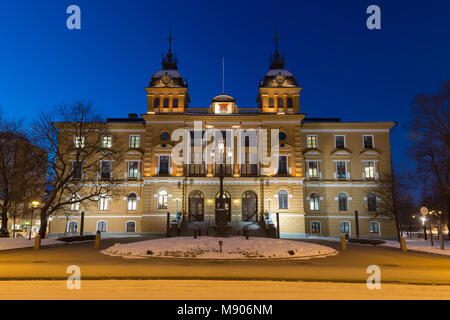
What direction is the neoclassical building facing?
toward the camera

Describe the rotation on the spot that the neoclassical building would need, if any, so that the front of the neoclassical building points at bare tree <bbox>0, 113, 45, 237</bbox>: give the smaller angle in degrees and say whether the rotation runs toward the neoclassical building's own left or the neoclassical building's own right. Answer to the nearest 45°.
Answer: approximately 90° to the neoclassical building's own right
